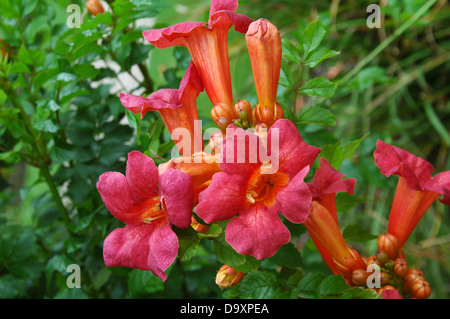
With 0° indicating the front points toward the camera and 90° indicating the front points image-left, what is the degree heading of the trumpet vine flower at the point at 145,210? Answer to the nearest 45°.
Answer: approximately 45°

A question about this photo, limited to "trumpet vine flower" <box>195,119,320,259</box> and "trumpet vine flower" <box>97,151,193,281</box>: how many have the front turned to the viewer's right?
0

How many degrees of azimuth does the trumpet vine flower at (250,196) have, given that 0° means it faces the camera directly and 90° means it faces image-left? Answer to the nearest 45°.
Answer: approximately 0°
